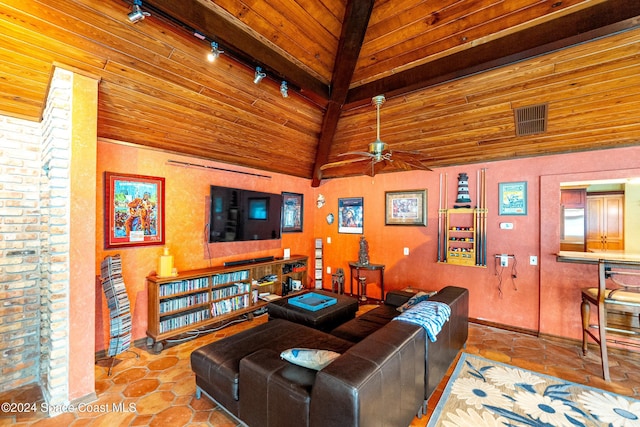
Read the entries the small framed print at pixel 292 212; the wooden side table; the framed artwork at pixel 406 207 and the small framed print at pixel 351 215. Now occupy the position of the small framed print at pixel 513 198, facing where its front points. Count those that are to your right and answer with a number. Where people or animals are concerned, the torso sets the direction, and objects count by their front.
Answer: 4

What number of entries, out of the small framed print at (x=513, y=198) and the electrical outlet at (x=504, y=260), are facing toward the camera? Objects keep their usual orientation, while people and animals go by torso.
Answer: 2

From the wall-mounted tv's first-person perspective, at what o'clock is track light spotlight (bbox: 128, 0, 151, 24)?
The track light spotlight is roughly at 2 o'clock from the wall-mounted tv.

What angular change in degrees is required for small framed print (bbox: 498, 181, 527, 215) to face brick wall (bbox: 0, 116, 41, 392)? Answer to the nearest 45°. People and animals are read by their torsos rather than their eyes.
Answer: approximately 45° to its right

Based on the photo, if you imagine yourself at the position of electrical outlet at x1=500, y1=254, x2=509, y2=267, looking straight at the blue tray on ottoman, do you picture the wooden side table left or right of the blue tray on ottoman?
right

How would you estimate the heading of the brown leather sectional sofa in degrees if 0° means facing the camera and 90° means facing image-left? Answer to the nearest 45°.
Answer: approximately 135°

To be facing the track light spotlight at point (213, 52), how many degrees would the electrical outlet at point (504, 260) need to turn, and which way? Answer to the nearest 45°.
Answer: approximately 45° to its right

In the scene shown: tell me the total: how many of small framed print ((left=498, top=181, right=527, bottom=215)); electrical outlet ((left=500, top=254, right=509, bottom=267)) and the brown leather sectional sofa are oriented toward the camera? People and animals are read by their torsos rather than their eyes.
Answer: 2

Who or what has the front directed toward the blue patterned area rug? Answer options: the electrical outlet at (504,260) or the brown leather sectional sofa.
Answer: the electrical outlet

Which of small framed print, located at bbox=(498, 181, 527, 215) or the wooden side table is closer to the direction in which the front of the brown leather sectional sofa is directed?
the wooden side table

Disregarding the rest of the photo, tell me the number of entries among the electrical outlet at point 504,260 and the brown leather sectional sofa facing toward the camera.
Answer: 1

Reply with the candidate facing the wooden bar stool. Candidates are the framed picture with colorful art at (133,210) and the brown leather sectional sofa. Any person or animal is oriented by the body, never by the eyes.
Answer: the framed picture with colorful art

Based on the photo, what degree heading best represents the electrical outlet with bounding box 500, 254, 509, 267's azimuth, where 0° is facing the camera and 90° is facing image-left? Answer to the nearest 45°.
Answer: approximately 0°
